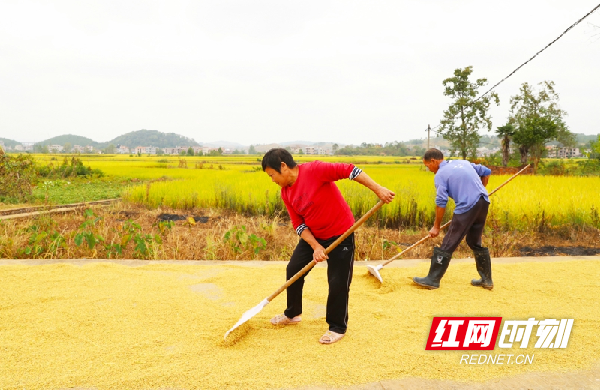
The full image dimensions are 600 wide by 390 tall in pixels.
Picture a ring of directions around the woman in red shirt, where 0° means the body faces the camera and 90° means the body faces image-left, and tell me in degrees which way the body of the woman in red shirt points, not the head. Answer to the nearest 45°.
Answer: approximately 45°

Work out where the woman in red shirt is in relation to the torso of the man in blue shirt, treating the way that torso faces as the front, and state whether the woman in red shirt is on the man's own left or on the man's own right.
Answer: on the man's own left

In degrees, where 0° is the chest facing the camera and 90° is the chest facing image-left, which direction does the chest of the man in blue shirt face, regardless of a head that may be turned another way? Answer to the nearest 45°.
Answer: approximately 90°

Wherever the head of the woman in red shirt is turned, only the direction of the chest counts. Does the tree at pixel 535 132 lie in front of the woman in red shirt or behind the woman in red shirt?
behind

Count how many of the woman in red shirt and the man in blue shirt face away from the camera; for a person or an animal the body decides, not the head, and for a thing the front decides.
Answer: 0

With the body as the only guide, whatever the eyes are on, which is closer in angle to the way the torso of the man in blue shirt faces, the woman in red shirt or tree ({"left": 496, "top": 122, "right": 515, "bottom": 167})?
the woman in red shirt

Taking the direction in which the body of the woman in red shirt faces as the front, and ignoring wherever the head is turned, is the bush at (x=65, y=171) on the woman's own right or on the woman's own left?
on the woman's own right

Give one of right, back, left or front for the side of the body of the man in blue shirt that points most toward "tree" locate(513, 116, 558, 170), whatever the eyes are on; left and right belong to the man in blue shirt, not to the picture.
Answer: right

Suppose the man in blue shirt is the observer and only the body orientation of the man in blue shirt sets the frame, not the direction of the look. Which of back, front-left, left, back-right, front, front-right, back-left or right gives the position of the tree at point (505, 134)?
right

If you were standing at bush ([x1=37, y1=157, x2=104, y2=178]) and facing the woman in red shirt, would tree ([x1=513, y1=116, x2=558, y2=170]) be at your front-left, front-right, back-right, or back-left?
front-left

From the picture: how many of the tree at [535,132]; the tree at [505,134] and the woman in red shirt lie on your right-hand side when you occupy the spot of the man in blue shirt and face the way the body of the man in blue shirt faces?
2

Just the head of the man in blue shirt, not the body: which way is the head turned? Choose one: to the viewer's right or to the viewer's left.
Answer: to the viewer's left

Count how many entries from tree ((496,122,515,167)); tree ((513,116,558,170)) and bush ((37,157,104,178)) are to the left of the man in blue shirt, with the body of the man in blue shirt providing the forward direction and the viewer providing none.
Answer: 0

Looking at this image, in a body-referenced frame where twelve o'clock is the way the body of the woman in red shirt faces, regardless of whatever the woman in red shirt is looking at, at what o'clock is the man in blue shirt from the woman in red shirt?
The man in blue shirt is roughly at 6 o'clock from the woman in red shirt.

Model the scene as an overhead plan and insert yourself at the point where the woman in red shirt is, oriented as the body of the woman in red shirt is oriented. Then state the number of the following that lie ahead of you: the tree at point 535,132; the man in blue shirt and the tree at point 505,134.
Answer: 0
